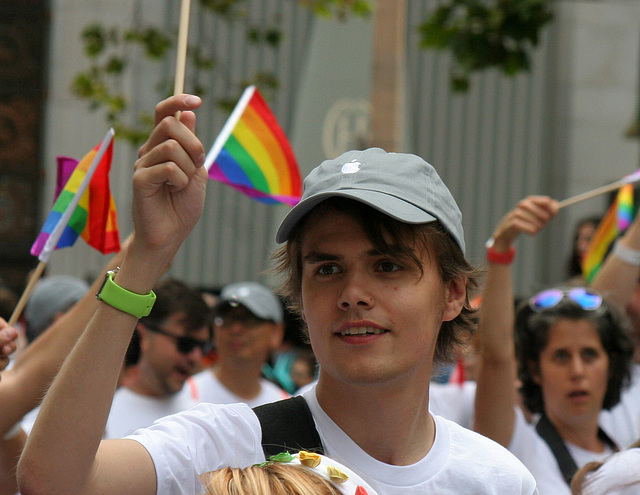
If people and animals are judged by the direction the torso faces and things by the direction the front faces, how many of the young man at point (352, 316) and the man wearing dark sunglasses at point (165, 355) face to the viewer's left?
0

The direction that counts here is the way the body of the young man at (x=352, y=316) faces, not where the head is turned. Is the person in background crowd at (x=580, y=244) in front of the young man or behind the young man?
behind

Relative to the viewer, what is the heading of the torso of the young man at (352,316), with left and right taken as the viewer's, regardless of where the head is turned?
facing the viewer

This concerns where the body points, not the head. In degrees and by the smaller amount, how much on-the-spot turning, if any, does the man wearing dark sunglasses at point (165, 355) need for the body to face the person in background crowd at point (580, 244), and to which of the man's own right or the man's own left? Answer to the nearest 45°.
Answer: approximately 45° to the man's own left

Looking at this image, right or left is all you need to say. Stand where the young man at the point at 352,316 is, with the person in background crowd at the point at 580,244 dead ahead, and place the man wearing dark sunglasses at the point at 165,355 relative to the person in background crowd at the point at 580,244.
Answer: left

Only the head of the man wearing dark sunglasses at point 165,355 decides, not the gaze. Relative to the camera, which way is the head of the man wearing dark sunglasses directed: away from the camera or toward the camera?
toward the camera

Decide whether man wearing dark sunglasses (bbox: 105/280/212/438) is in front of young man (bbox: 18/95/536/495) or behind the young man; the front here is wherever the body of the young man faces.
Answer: behind

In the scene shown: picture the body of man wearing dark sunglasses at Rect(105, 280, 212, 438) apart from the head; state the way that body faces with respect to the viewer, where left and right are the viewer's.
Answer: facing the viewer and to the right of the viewer

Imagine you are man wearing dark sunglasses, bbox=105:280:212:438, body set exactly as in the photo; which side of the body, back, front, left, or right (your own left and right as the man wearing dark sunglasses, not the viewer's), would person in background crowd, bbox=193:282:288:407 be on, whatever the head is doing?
left

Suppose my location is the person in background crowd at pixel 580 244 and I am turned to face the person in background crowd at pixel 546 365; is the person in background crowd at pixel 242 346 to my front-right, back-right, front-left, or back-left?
front-right

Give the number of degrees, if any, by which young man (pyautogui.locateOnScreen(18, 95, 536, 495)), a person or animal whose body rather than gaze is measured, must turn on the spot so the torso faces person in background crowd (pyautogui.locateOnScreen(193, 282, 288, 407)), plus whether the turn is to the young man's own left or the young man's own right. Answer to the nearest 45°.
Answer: approximately 180°
